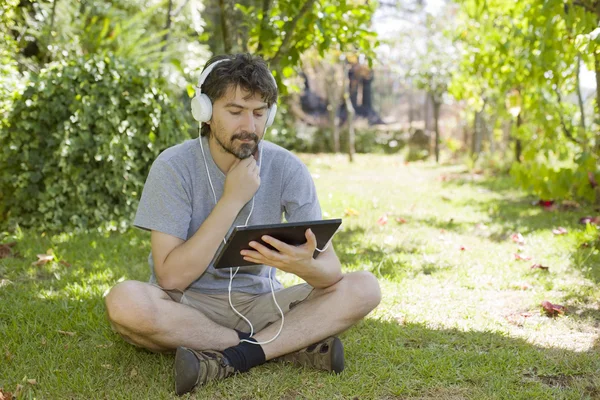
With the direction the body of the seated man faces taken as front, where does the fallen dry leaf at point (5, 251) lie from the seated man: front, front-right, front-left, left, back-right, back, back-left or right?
back-right

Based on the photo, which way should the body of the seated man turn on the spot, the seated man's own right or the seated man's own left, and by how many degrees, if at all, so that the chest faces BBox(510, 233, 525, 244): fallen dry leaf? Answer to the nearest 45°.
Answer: approximately 135° to the seated man's own left

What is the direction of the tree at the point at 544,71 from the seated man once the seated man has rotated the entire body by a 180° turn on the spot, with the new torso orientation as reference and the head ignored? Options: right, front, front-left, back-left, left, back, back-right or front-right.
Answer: front-right

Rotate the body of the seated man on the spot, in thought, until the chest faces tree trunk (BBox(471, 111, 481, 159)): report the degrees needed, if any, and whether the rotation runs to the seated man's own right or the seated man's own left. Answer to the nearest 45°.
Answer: approximately 135° to the seated man's own left

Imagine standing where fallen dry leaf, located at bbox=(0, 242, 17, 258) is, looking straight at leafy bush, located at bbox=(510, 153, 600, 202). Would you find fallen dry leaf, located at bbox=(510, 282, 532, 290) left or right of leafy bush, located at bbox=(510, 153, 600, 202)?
right

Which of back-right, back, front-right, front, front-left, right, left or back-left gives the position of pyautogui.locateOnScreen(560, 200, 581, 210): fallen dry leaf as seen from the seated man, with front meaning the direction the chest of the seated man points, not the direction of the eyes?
back-left

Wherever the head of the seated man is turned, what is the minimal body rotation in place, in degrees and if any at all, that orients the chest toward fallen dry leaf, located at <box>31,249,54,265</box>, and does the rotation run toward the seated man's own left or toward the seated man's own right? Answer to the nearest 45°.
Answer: approximately 135° to the seated man's own right

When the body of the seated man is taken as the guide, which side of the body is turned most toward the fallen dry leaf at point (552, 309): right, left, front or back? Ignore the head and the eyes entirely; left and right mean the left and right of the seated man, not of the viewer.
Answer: left

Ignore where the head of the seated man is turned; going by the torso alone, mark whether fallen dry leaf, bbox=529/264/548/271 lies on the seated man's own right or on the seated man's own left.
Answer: on the seated man's own left

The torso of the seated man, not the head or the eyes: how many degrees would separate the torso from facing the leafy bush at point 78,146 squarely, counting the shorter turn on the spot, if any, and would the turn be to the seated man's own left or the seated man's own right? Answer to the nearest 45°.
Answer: approximately 135° to the seated man's own right

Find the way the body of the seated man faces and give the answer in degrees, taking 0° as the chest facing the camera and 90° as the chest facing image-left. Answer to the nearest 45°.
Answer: approximately 0°

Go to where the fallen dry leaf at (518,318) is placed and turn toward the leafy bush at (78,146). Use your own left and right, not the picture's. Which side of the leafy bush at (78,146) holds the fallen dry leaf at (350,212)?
right

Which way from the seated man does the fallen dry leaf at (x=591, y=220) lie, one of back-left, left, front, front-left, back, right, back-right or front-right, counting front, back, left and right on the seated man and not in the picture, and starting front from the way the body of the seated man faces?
back-left
